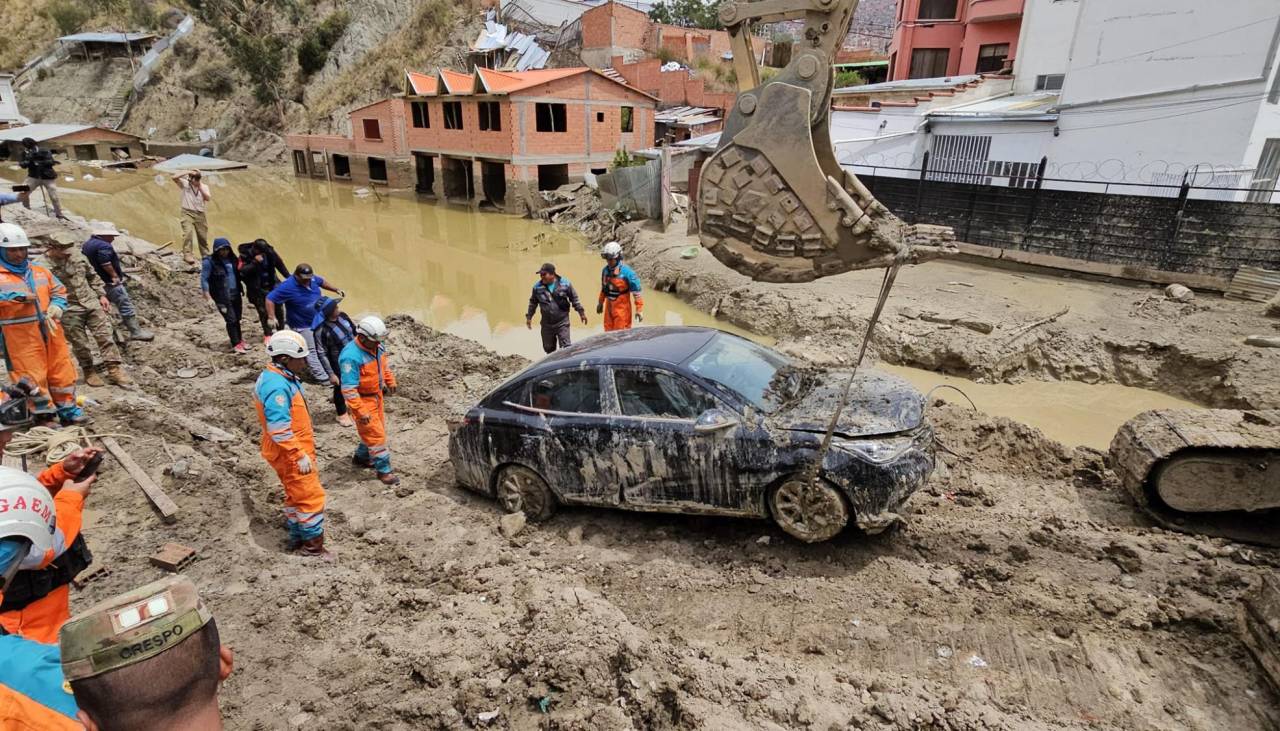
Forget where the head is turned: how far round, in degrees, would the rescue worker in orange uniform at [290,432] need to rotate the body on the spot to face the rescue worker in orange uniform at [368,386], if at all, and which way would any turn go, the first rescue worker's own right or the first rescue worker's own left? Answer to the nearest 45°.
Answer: approximately 45° to the first rescue worker's own left

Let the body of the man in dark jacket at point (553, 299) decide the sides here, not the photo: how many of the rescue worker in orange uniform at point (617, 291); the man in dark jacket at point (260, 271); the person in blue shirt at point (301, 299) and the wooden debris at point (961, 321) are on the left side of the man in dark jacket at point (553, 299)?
2

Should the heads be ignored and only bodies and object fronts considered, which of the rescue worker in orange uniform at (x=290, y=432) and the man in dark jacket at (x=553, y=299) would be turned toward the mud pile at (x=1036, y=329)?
the rescue worker in orange uniform

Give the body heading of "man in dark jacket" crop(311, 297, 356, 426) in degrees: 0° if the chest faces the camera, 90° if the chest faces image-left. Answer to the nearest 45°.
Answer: approximately 315°

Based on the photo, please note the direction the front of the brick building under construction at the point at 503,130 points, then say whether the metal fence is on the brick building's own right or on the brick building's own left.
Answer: on the brick building's own left

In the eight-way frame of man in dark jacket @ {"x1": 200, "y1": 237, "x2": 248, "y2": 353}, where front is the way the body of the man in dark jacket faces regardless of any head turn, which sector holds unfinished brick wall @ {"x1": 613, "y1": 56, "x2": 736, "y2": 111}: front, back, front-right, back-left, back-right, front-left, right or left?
left

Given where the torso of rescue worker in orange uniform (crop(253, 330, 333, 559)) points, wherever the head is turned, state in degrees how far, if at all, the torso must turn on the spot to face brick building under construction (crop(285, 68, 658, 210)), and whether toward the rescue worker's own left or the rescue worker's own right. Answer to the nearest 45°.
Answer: approximately 45° to the rescue worker's own left

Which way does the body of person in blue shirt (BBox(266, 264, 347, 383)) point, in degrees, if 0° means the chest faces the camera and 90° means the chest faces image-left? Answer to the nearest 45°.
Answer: approximately 315°

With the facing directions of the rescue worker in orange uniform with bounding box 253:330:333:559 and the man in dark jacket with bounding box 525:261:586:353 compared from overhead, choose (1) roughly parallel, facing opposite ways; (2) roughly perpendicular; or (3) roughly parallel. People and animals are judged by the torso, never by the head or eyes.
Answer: roughly perpendicular

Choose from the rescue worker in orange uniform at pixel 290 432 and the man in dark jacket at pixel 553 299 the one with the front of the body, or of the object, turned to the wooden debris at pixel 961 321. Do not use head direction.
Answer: the rescue worker in orange uniform

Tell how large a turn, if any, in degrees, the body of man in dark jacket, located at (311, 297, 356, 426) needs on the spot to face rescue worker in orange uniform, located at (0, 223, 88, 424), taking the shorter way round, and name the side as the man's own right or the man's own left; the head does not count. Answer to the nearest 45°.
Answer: approximately 135° to the man's own right

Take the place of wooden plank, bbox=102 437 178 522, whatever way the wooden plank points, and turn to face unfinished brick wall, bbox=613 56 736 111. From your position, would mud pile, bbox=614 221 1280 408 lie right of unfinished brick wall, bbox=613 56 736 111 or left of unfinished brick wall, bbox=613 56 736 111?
right

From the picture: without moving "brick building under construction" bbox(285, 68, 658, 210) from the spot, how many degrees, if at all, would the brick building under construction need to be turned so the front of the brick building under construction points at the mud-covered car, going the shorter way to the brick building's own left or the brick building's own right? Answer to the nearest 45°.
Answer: approximately 45° to the brick building's own left

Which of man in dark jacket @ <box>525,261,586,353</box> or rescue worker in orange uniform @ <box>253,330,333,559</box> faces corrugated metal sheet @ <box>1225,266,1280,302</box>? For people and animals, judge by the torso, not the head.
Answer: the rescue worker in orange uniform

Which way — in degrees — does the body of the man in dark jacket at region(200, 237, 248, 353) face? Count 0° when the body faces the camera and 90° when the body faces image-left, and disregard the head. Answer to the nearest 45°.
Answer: approximately 315°

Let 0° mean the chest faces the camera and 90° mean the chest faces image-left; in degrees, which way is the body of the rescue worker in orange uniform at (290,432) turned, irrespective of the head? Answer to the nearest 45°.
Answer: approximately 270°

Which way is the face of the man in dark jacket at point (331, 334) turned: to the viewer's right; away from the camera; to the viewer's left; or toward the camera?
to the viewer's right

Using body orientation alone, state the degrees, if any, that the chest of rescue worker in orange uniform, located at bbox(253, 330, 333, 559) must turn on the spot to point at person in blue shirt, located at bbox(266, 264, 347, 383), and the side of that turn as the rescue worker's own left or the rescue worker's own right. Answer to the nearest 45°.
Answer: approximately 90° to the rescue worker's own left

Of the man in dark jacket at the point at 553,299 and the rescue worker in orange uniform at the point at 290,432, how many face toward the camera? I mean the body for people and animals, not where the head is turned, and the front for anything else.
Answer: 1
